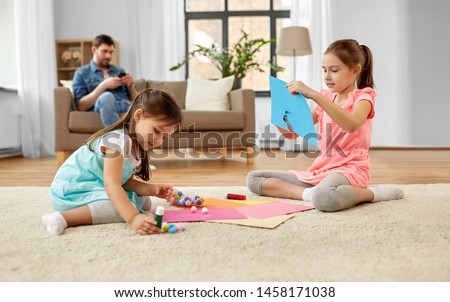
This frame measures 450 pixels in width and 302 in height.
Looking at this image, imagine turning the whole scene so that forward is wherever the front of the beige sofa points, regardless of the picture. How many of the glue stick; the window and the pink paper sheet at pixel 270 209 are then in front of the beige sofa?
2

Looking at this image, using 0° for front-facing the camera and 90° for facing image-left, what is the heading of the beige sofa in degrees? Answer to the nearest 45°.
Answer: approximately 0°

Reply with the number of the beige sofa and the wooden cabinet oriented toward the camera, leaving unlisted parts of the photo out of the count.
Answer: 2

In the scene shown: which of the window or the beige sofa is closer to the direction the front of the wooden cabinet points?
the beige sofa

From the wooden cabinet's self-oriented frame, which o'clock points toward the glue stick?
The glue stick is roughly at 12 o'clock from the wooden cabinet.

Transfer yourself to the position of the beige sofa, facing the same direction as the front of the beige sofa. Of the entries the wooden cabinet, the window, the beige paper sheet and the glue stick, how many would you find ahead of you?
2

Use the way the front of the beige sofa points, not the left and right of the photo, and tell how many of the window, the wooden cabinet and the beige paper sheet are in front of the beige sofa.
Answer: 1
